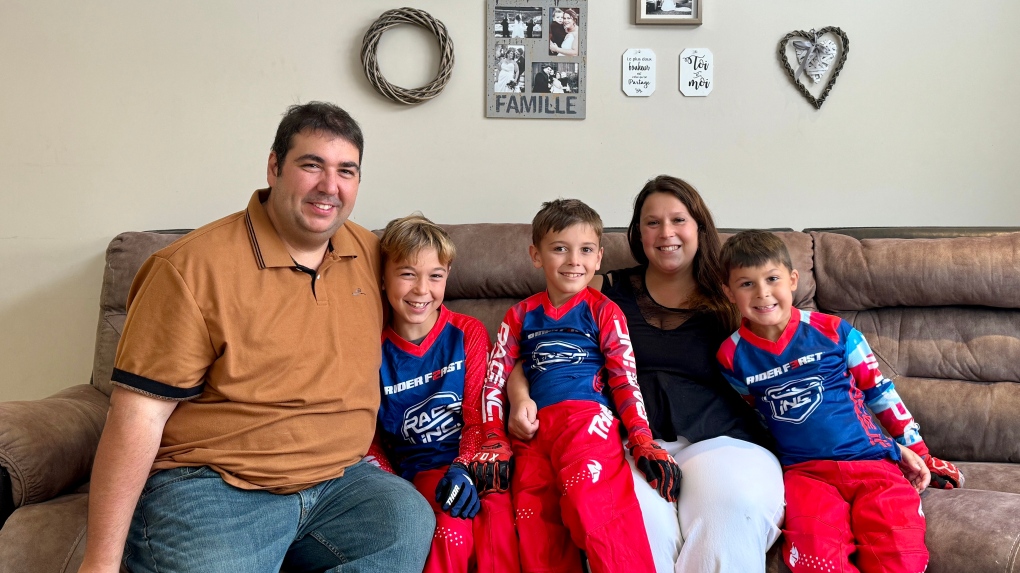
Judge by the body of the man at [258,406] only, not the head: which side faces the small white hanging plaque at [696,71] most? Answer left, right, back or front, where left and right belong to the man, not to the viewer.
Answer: left
